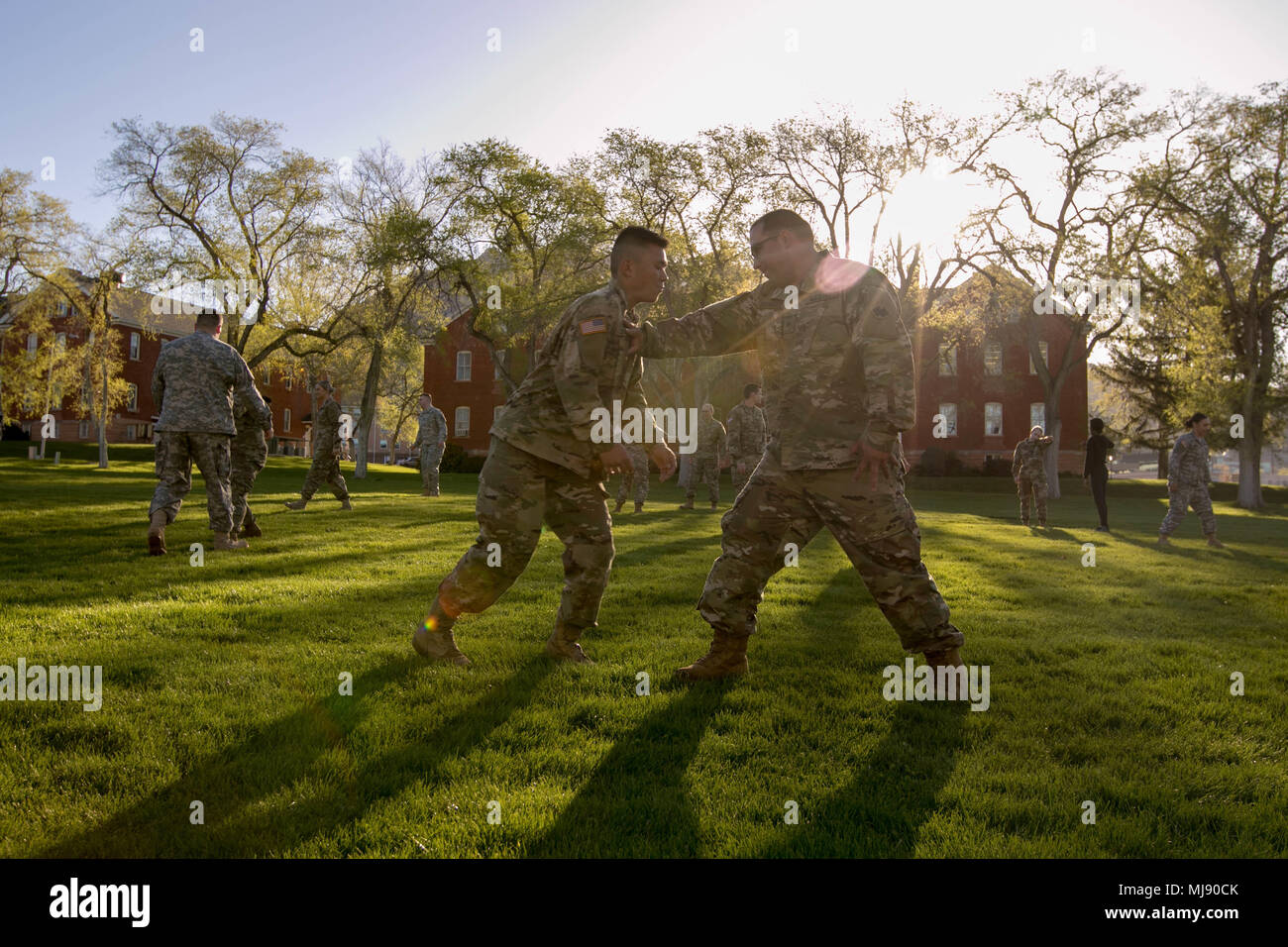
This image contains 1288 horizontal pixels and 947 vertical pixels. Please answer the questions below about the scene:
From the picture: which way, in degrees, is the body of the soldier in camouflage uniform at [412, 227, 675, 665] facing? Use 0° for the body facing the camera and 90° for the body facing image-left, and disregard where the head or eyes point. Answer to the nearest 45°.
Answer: approximately 270°

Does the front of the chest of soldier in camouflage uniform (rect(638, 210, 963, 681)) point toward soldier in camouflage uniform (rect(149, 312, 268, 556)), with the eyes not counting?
no

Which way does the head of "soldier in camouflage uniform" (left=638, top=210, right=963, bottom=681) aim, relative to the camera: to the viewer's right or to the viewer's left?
to the viewer's left

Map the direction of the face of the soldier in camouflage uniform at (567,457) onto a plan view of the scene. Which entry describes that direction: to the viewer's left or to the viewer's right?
to the viewer's right

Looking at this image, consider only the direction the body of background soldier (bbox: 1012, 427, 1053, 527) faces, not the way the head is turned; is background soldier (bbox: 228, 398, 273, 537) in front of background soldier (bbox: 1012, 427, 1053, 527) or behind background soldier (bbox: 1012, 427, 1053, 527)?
in front

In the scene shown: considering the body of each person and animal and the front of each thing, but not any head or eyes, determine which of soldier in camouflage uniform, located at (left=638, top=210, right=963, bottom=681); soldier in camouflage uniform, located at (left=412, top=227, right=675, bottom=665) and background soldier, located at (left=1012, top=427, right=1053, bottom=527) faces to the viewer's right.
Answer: soldier in camouflage uniform, located at (left=412, top=227, right=675, bottom=665)

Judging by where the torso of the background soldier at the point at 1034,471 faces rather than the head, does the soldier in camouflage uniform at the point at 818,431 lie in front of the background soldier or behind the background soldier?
in front

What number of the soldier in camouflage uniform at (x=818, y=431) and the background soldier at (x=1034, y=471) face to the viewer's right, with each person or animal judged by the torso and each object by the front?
0

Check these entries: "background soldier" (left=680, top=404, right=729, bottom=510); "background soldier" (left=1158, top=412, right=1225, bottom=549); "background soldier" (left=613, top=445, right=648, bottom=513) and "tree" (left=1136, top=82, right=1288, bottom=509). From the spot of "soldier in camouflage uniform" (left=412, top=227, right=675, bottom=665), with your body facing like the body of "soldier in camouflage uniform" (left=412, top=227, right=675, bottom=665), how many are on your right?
0
